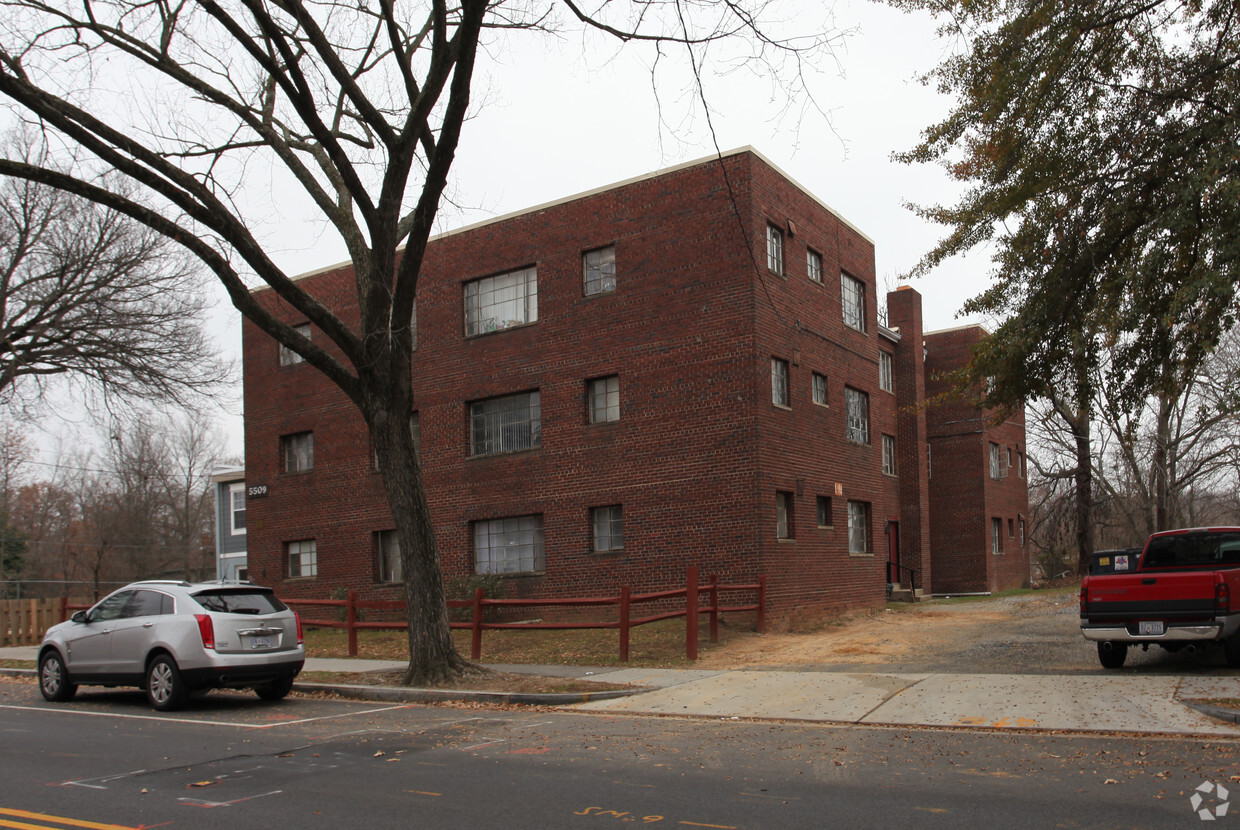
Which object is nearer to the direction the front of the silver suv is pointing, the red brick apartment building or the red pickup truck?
the red brick apartment building

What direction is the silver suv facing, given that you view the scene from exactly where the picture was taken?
facing away from the viewer and to the left of the viewer

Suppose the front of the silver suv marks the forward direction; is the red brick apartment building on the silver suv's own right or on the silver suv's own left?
on the silver suv's own right

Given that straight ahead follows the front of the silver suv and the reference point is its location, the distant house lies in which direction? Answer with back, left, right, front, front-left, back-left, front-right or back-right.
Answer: front-right

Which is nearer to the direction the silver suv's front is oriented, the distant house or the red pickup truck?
the distant house
